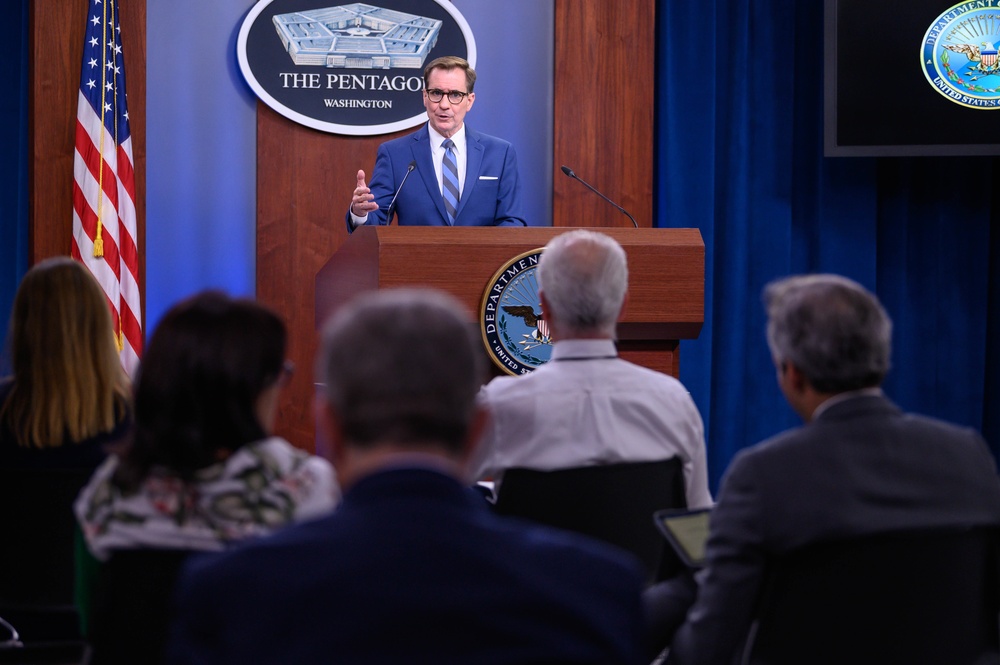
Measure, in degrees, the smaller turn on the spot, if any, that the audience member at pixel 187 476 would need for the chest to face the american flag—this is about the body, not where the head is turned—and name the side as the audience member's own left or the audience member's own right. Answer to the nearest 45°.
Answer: approximately 45° to the audience member's own left

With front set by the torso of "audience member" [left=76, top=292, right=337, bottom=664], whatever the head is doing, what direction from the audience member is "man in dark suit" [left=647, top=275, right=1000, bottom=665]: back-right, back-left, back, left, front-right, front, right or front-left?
front-right

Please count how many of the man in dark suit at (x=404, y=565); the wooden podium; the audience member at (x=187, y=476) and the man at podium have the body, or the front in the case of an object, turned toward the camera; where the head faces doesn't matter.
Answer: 2

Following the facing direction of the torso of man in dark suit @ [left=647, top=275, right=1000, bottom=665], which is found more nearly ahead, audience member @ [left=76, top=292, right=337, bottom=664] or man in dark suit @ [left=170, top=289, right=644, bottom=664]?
the audience member

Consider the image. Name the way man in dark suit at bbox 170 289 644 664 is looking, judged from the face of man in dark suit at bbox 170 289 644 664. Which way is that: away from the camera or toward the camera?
away from the camera

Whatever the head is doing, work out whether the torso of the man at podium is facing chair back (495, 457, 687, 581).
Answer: yes

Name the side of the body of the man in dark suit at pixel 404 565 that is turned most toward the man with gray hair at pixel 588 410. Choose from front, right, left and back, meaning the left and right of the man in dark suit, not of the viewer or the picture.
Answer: front

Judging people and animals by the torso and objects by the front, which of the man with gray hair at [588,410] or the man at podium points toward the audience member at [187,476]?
the man at podium

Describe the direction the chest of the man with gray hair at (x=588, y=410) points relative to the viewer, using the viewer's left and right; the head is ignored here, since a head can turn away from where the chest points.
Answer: facing away from the viewer

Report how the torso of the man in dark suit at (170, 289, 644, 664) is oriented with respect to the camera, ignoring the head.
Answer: away from the camera

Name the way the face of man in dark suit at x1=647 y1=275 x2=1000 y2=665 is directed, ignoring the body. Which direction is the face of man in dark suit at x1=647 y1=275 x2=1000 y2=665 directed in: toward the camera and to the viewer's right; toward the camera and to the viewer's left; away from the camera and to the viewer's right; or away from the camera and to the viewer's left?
away from the camera and to the viewer's left

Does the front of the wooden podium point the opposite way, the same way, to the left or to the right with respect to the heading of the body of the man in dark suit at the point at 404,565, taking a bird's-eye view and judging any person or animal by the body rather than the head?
the opposite way

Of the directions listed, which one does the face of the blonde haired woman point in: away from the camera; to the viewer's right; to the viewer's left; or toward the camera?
away from the camera

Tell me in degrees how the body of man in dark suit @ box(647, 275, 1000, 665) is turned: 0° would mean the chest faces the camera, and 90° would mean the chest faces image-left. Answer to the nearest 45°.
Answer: approximately 135°

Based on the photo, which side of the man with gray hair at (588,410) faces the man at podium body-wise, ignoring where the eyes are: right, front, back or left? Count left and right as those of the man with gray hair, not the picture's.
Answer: front
